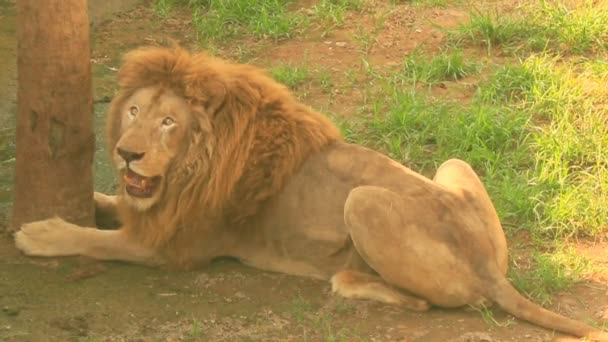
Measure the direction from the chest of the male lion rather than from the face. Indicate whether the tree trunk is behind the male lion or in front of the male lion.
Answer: in front

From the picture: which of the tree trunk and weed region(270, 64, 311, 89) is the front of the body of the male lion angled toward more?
the tree trunk

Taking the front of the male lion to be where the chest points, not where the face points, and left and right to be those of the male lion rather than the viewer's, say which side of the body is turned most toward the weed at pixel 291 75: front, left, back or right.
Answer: right

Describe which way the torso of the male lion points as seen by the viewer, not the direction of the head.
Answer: to the viewer's left

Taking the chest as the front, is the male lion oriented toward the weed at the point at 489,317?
no

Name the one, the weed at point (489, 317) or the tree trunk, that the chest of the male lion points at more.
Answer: the tree trunk

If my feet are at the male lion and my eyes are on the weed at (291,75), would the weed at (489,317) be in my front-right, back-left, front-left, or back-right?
back-right
